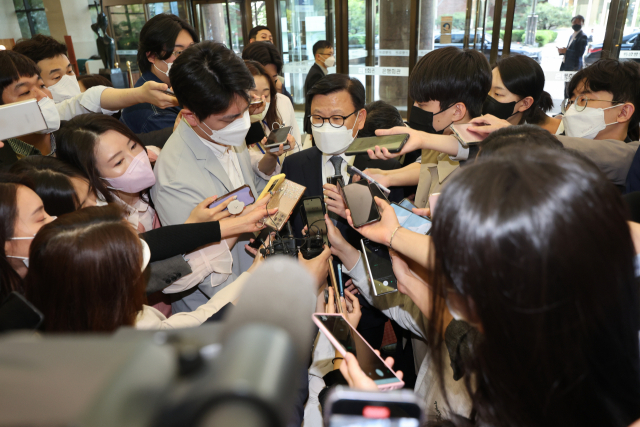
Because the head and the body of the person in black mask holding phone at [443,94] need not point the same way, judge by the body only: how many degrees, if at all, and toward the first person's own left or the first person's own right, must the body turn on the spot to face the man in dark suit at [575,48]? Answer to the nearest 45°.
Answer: approximately 90° to the first person's own right

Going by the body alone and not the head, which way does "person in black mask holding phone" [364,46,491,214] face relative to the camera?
to the viewer's left

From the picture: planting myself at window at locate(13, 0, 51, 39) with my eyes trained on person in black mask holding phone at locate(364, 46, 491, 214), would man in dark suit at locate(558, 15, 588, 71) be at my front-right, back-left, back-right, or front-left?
front-left

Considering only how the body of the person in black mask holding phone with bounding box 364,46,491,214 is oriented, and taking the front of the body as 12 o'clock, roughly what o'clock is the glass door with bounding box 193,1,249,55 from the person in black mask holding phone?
The glass door is roughly at 2 o'clock from the person in black mask holding phone.

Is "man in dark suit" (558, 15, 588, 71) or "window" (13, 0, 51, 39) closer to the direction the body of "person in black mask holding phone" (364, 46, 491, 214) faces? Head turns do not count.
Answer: the window

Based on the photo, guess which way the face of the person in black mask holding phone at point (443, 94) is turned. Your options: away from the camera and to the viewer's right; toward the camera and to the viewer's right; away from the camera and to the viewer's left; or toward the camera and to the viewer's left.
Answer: toward the camera and to the viewer's left

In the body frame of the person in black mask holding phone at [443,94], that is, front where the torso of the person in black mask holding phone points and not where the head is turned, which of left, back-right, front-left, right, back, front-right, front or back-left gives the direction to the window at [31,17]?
front-right

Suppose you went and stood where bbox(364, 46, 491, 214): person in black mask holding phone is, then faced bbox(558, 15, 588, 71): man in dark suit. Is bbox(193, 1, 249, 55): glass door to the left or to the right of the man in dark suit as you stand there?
left
